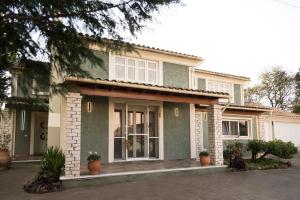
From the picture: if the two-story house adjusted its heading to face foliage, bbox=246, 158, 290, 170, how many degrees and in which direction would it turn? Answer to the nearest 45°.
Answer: approximately 45° to its left

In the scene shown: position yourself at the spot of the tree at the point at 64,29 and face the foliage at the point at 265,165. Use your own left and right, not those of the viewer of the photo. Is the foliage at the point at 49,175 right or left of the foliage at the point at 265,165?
left

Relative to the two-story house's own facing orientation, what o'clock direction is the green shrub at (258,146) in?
The green shrub is roughly at 10 o'clock from the two-story house.

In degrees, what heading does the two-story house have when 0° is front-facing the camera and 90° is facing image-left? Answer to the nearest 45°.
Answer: approximately 315°

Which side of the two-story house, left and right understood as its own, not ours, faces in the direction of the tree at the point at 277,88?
left

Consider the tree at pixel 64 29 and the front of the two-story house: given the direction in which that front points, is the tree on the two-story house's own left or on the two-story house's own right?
on the two-story house's own right
